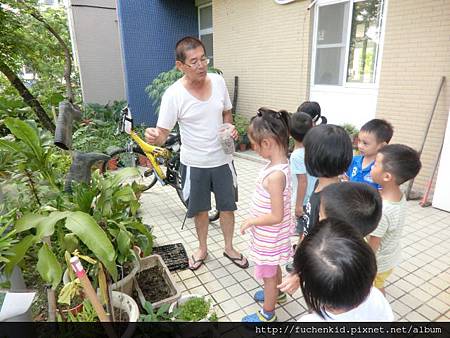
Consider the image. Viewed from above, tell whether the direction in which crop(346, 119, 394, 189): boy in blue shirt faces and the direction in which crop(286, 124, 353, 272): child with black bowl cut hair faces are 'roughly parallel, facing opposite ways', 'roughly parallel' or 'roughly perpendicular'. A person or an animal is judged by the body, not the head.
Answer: roughly perpendicular

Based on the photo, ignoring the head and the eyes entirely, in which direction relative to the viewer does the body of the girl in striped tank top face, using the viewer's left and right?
facing to the left of the viewer

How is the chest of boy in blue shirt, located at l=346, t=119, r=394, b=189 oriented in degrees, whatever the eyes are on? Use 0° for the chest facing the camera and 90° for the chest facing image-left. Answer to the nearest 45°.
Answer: approximately 45°

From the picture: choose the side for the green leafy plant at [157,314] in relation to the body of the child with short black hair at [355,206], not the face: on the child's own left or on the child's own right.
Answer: on the child's own left

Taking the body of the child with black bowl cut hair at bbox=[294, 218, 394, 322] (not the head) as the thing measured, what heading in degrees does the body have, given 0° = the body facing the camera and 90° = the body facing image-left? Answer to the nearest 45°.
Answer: approximately 135°

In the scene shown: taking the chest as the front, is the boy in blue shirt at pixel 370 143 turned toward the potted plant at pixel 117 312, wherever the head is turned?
yes

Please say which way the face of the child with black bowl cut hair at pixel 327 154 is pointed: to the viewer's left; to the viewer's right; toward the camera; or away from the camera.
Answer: away from the camera

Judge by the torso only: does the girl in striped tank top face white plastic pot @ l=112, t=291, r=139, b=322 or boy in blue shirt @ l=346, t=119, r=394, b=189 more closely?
the white plastic pot

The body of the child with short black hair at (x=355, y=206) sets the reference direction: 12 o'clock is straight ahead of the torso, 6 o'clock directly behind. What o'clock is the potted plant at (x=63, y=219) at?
The potted plant is roughly at 10 o'clock from the child with short black hair.

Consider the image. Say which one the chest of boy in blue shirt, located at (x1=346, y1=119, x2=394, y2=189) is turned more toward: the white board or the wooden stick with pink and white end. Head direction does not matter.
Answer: the wooden stick with pink and white end

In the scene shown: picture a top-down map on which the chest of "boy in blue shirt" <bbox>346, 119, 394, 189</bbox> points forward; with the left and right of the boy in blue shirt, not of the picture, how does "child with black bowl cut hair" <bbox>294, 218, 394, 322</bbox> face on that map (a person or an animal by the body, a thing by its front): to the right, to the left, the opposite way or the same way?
to the right

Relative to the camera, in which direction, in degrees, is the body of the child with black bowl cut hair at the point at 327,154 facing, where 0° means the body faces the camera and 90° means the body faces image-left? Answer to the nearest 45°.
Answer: approximately 135°
